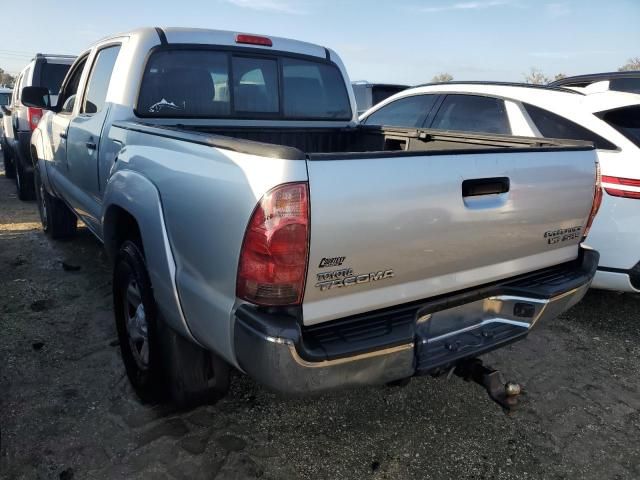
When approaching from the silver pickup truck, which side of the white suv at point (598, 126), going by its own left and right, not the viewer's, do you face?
left

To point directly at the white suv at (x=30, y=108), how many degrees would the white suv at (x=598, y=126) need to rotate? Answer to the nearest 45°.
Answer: approximately 45° to its left

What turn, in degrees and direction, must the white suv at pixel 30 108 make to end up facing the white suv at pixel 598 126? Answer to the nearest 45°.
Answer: approximately 135° to its right

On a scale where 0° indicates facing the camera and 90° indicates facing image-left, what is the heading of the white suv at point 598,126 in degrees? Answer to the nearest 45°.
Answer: approximately 135°

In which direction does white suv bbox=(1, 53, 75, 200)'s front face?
away from the camera

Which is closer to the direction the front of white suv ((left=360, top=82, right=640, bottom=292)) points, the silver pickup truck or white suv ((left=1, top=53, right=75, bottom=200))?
the white suv

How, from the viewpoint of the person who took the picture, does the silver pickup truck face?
facing away from the viewer and to the left of the viewer

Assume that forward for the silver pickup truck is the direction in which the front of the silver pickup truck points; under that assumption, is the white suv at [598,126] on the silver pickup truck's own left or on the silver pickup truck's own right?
on the silver pickup truck's own right
